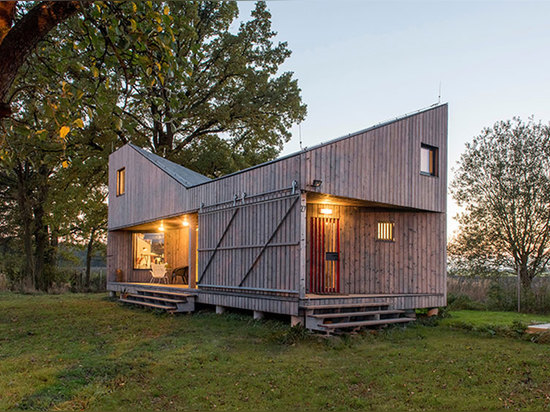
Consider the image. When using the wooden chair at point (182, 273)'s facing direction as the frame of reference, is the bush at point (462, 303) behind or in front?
behind

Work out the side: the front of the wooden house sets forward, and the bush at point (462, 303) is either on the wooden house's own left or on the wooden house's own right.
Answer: on the wooden house's own left

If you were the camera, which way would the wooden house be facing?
facing the viewer and to the right of the viewer
